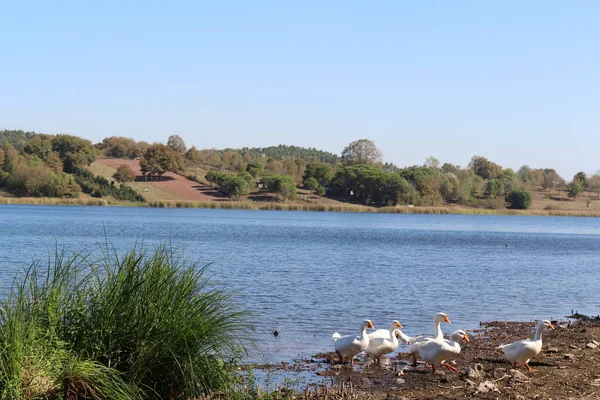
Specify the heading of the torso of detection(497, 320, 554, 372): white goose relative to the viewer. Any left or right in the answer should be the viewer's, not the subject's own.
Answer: facing to the right of the viewer

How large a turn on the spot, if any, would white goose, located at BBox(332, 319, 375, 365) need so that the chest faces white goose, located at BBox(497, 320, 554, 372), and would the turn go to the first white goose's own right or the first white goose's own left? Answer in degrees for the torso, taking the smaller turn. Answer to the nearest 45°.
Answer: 0° — it already faces it

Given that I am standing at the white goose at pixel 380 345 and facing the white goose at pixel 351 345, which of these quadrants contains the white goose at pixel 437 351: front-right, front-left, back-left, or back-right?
back-left

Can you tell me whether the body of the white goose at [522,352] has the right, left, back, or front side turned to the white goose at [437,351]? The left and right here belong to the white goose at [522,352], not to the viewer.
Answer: back

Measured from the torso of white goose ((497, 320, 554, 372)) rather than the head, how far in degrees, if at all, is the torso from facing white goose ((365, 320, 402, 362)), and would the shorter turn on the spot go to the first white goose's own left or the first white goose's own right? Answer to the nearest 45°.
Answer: approximately 180°

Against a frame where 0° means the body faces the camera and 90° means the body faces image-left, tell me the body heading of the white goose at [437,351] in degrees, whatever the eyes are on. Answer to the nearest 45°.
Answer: approximately 270°

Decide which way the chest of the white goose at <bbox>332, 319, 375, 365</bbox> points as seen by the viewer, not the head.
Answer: to the viewer's right

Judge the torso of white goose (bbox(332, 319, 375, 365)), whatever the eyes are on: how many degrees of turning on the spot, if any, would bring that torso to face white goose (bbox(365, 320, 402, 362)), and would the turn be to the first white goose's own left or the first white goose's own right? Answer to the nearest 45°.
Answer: approximately 45° to the first white goose's own left

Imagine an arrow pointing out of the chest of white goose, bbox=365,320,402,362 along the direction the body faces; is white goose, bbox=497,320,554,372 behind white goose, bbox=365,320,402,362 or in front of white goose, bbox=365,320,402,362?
in front

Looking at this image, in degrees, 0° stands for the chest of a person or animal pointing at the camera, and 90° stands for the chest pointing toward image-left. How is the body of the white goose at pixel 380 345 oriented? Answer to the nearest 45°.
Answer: approximately 270°

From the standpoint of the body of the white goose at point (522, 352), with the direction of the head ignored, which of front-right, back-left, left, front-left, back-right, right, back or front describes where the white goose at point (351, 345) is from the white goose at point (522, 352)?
back
